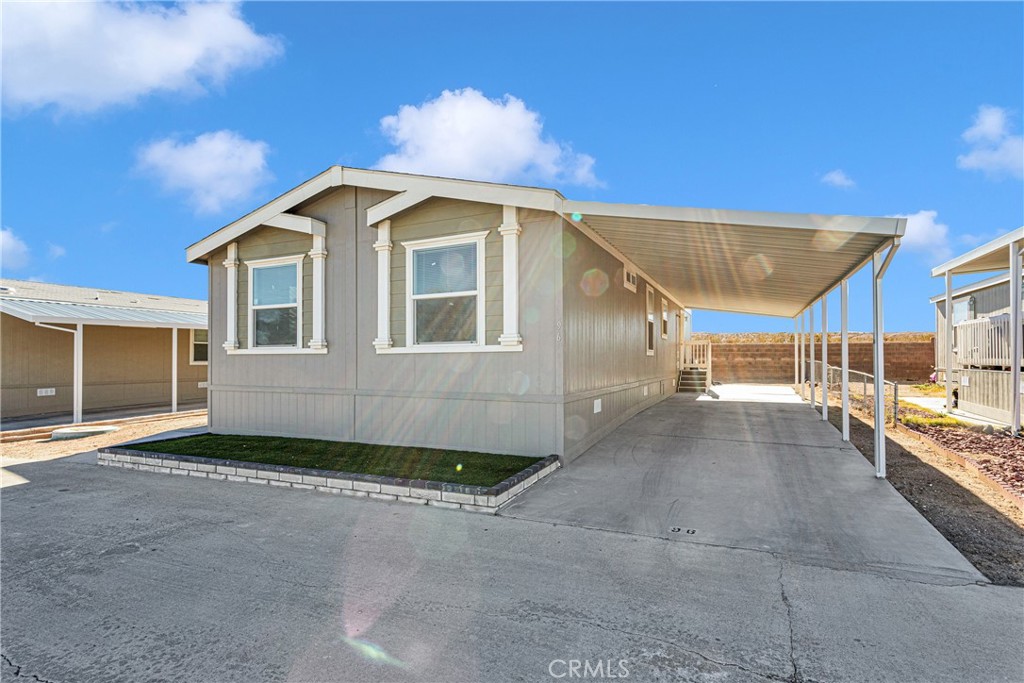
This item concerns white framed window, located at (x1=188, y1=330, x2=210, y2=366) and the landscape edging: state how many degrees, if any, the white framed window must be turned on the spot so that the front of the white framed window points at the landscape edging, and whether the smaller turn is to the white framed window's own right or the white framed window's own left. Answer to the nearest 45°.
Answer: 0° — it already faces it

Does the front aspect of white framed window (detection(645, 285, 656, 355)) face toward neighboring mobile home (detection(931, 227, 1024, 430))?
yes

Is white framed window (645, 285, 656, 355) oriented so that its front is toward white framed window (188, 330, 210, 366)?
no

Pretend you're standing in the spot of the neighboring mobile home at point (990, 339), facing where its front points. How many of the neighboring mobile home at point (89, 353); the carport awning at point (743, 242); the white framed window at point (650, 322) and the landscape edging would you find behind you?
0

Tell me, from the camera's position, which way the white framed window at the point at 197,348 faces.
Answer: facing the viewer

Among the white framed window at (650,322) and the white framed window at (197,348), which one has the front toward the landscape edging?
the white framed window at (197,348)

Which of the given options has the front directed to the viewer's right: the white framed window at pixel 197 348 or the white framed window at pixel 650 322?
the white framed window at pixel 650 322

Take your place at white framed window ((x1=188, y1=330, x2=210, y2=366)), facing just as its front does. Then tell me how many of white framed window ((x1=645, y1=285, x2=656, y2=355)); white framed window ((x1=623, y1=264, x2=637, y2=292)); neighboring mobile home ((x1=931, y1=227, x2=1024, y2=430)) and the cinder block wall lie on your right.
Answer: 0

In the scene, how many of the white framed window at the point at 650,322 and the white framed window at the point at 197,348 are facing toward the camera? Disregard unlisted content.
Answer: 1

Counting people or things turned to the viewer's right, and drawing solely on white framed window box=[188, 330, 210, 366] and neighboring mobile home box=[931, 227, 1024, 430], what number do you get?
0

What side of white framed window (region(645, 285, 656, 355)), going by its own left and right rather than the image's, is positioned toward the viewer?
right

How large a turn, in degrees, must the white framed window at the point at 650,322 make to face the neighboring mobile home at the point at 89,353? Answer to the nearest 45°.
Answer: approximately 180°

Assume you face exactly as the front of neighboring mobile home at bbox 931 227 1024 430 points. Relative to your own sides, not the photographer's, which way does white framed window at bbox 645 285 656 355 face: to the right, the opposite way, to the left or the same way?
the opposite way

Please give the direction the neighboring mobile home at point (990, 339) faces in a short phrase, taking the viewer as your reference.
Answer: facing the viewer and to the left of the viewer

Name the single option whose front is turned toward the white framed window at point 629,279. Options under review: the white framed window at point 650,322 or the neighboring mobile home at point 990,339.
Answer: the neighboring mobile home

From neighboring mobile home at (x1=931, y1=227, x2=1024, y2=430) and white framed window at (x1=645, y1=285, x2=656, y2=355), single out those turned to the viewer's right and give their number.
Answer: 1

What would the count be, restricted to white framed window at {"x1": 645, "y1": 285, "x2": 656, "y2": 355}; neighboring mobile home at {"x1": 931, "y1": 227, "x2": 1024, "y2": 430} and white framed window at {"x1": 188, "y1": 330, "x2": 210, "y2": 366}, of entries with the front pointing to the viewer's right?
1

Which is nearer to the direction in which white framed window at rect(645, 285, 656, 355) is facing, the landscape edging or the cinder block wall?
the cinder block wall

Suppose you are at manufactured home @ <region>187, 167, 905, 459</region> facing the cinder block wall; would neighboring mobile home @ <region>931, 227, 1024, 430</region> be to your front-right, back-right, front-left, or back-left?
front-right
